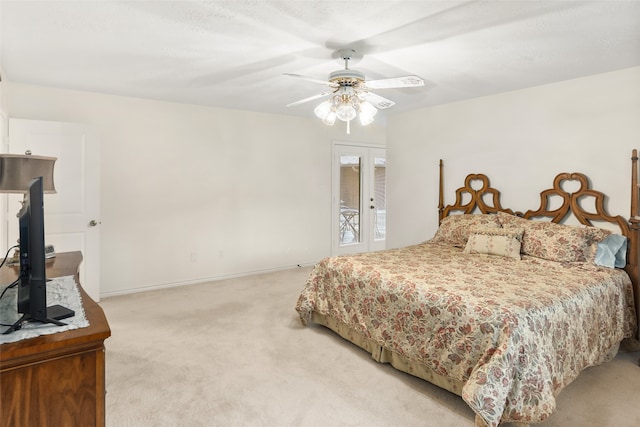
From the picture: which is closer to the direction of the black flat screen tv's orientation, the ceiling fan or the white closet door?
the ceiling fan

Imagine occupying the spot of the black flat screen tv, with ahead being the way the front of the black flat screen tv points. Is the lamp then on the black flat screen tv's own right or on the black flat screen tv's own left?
on the black flat screen tv's own left

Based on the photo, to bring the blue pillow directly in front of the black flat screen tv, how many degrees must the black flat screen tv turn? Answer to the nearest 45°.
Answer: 0° — it already faces it

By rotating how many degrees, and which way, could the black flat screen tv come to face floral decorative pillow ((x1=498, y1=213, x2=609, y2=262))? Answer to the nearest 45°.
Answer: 0° — it already faces it

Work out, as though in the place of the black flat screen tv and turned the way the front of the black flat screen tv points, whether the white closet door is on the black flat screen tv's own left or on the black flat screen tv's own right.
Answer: on the black flat screen tv's own left

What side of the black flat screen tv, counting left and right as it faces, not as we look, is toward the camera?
right
